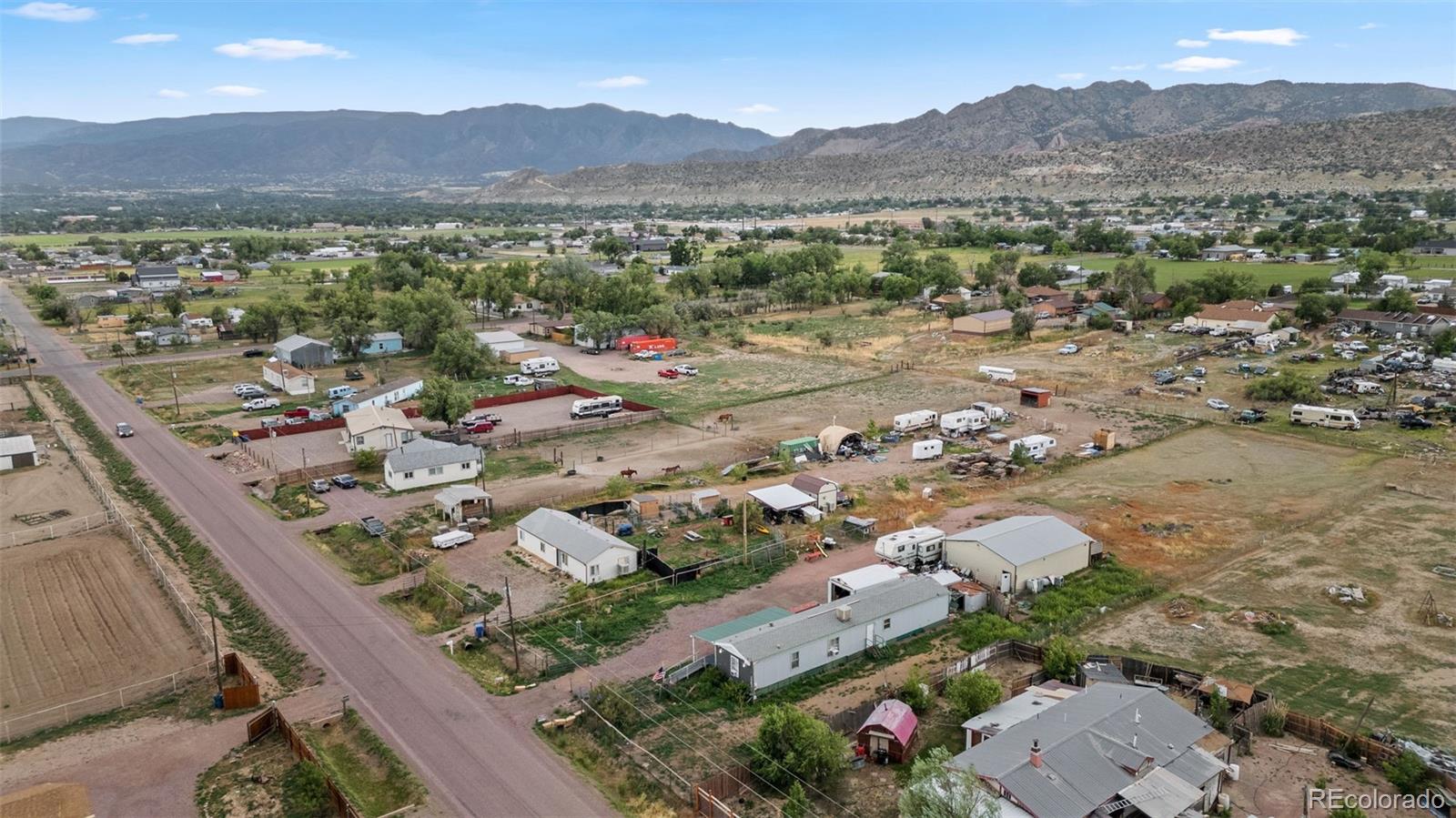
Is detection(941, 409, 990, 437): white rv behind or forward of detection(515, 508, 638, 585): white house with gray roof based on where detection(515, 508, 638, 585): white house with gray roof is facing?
behind

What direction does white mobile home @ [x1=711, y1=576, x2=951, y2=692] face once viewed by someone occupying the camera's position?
facing the viewer and to the left of the viewer

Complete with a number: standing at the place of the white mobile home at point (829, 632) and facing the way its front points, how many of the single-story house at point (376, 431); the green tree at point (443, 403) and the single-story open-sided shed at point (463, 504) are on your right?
3

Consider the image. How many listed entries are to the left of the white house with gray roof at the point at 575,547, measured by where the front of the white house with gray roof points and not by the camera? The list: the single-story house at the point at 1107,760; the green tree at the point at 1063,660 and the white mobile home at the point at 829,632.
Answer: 3

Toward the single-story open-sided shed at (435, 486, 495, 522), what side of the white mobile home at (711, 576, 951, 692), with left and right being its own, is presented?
right

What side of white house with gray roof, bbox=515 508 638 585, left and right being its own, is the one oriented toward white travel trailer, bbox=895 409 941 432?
back

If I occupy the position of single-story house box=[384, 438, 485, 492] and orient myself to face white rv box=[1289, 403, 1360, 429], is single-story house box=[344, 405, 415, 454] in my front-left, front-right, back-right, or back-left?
back-left

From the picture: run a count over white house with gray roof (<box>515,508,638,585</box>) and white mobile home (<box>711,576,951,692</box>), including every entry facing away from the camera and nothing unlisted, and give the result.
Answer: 0

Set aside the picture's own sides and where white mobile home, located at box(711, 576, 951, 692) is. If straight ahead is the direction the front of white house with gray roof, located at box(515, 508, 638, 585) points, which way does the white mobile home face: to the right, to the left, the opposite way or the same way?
the same way

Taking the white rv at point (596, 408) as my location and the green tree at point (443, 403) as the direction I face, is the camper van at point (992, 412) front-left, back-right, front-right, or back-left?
back-left

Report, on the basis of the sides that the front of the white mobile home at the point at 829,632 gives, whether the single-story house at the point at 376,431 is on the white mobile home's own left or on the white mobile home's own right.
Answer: on the white mobile home's own right

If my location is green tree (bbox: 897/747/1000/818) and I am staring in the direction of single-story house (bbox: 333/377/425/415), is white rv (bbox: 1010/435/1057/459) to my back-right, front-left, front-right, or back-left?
front-right

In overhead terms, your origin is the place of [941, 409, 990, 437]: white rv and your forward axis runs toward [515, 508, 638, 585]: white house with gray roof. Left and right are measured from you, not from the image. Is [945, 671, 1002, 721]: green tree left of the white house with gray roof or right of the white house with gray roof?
left

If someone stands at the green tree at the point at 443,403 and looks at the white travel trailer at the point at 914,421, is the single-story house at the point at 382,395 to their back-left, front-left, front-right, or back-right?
back-left

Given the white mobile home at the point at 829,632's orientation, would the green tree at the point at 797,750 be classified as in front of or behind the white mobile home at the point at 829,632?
in front
